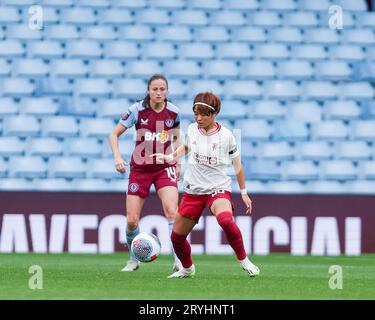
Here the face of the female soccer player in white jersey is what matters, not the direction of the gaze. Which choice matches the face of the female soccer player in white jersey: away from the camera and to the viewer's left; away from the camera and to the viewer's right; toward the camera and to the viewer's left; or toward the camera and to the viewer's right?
toward the camera and to the viewer's left

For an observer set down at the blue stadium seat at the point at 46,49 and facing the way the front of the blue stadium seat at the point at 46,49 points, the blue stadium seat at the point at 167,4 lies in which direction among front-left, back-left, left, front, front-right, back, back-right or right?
left

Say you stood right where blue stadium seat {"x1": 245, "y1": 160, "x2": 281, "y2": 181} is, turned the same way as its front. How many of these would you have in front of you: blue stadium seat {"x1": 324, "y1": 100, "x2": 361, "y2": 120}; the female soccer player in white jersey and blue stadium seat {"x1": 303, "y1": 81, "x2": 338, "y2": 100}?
1

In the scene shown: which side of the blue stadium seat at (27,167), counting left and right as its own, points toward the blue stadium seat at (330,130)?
left

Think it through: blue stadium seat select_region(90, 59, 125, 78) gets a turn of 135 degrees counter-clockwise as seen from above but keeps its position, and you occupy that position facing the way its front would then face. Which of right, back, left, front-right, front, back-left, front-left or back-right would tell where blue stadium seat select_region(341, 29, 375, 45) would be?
front-right
